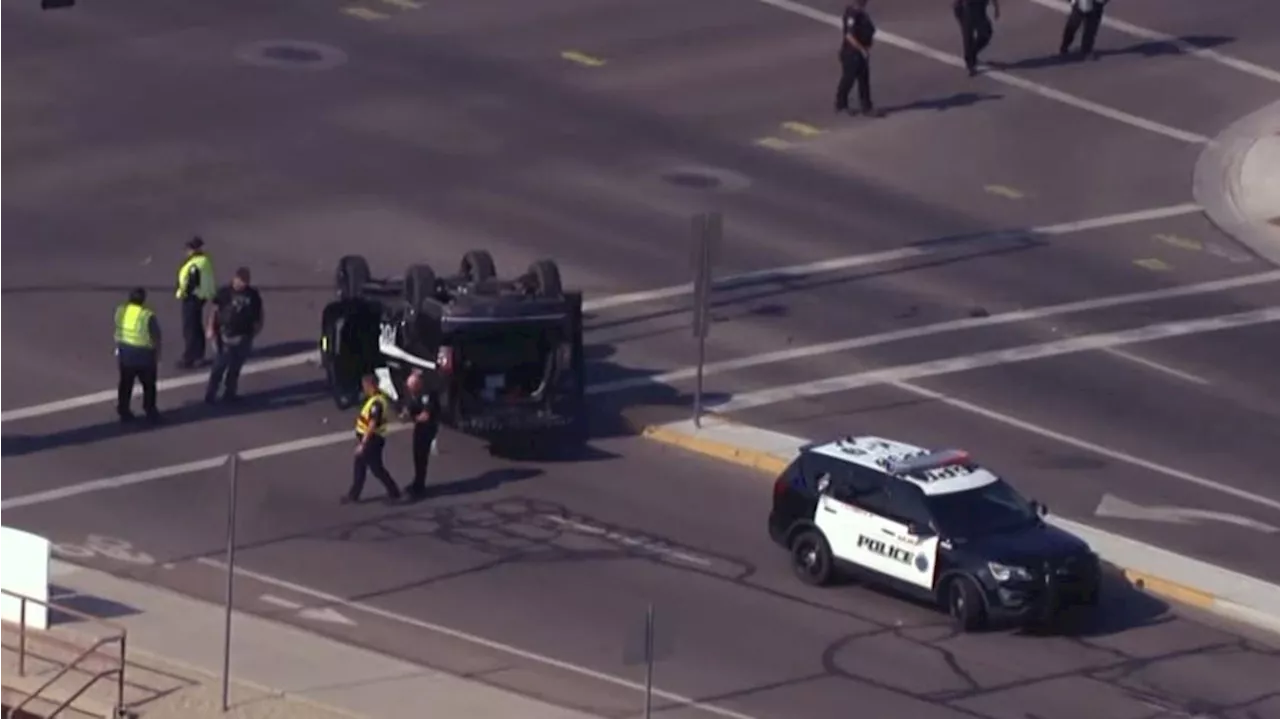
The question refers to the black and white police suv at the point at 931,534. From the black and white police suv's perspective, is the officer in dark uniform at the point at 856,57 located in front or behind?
behind

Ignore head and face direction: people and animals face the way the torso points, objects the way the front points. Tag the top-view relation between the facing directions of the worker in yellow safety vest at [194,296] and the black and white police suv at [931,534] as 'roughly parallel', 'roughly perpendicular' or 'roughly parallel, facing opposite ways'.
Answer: roughly perpendicular

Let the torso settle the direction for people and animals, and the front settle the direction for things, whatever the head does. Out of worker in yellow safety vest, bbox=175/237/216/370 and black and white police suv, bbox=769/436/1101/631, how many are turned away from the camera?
0

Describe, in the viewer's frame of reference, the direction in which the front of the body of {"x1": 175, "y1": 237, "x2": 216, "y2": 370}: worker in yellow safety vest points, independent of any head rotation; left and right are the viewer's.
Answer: facing the viewer and to the left of the viewer

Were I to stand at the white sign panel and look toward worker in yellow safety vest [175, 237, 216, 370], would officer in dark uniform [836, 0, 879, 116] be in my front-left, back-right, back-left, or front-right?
front-right

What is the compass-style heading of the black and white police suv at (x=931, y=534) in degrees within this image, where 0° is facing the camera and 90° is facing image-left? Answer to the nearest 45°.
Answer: approximately 315°

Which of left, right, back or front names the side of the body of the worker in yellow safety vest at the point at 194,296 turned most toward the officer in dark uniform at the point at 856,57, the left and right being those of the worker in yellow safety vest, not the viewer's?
back

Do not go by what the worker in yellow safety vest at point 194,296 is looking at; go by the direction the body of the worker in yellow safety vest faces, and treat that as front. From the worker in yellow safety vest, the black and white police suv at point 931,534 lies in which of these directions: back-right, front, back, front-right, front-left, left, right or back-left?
left

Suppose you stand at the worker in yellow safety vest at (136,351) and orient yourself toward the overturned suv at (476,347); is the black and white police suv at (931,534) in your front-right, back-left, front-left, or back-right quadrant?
front-right
